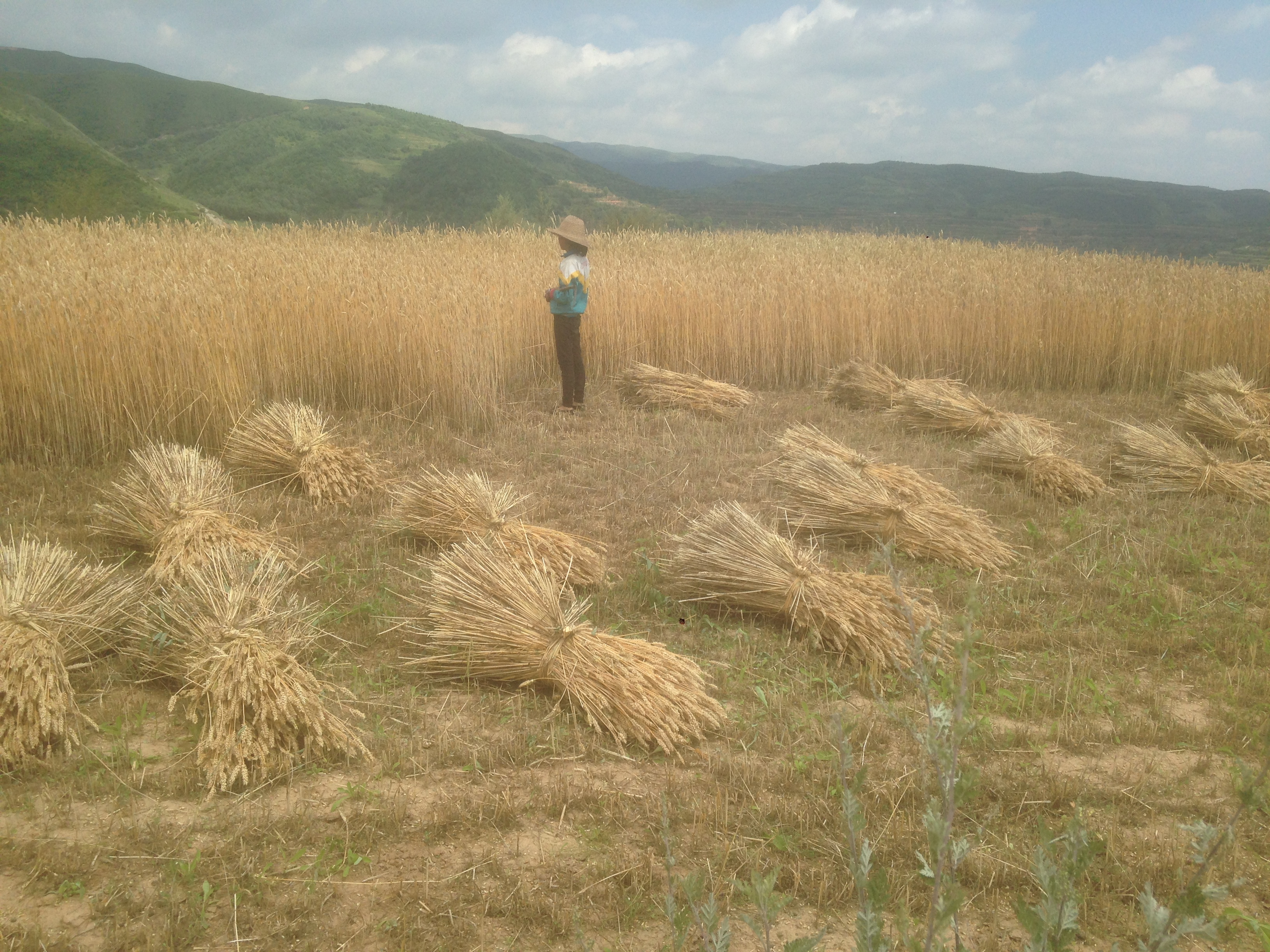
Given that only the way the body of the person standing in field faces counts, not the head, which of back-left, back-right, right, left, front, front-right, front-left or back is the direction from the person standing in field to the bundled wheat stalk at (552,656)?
left

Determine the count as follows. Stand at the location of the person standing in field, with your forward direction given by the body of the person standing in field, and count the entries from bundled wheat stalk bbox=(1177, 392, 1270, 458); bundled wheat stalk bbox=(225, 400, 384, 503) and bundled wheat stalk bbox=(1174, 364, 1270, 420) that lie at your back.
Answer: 2

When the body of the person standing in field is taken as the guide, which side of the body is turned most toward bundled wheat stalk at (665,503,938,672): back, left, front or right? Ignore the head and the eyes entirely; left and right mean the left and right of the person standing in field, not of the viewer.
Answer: left

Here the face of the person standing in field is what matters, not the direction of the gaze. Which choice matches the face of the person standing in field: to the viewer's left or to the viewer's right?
to the viewer's left

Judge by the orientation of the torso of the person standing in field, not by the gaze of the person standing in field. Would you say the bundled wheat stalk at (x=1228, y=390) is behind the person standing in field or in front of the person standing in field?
behind

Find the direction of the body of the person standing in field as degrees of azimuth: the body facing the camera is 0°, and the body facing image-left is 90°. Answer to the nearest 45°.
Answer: approximately 90°

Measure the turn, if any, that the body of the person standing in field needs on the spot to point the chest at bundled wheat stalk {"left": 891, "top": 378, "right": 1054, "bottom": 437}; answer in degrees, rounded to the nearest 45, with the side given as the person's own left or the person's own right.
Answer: approximately 180°

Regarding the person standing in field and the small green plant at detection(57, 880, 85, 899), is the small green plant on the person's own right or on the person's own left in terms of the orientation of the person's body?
on the person's own left

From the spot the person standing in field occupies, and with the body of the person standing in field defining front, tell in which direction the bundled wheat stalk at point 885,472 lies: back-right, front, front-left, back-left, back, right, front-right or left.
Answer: back-left

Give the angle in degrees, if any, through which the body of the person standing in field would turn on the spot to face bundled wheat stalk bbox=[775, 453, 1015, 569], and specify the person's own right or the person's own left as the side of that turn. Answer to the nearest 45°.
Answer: approximately 135° to the person's own left

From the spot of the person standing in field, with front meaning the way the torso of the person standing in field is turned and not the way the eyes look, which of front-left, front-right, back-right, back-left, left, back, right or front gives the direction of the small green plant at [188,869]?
left

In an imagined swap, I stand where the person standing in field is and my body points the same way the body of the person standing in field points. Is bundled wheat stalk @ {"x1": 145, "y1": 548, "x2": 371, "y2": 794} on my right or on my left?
on my left

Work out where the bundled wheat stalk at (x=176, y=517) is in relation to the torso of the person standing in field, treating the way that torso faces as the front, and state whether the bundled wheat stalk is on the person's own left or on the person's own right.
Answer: on the person's own left
